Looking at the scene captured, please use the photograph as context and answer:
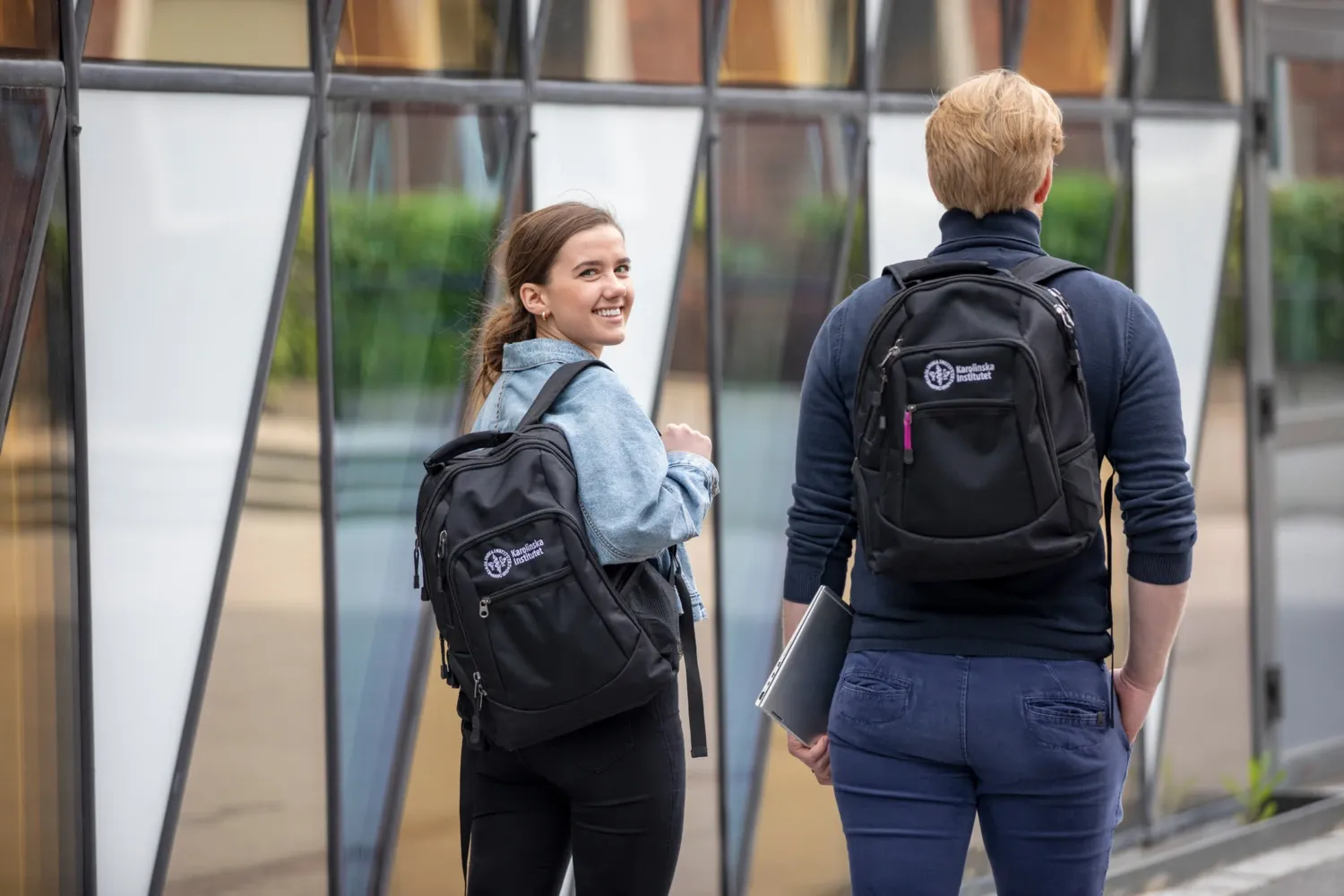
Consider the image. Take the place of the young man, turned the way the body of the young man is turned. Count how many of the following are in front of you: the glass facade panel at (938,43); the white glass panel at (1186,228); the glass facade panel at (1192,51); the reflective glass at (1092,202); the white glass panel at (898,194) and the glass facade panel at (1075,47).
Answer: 6

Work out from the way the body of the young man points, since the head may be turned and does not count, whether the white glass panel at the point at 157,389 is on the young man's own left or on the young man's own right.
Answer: on the young man's own left

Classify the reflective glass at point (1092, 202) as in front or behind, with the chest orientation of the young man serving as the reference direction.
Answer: in front

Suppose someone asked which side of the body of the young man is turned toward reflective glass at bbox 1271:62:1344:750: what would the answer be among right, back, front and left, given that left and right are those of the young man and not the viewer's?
front

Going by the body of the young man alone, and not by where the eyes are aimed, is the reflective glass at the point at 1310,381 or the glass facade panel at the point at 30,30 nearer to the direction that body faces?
the reflective glass

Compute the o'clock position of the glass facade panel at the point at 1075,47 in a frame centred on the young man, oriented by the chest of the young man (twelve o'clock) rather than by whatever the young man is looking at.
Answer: The glass facade panel is roughly at 12 o'clock from the young man.

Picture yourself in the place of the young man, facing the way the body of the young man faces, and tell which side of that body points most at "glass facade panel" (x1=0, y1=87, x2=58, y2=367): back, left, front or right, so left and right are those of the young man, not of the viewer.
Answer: left

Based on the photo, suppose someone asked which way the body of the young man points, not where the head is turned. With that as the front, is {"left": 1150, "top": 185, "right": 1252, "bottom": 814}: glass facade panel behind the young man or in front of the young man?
in front

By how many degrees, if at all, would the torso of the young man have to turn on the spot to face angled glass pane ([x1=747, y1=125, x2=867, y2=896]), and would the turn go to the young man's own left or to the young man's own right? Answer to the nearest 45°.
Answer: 0° — they already face it

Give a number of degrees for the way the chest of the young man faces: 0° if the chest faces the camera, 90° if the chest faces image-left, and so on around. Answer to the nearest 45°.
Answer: approximately 180°

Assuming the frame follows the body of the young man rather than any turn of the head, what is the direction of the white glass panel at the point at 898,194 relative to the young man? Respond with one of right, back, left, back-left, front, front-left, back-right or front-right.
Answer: front

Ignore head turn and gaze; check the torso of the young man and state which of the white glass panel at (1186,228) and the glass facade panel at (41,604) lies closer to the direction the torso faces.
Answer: the white glass panel
